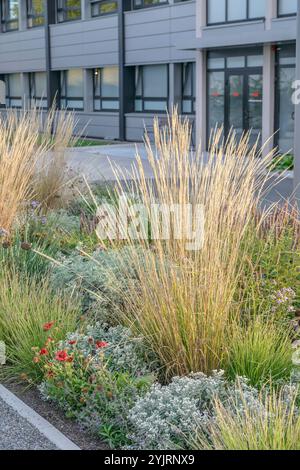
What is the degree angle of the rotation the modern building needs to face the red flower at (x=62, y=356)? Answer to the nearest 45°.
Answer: approximately 45° to its left

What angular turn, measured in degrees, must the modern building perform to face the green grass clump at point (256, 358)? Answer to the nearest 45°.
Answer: approximately 45° to its left

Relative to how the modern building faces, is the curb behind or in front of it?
in front

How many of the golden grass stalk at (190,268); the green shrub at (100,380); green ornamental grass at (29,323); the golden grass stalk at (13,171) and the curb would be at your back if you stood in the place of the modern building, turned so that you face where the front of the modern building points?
0

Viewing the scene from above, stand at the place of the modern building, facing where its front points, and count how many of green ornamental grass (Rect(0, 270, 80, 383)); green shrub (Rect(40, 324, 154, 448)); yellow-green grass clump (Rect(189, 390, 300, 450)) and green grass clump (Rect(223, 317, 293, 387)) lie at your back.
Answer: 0

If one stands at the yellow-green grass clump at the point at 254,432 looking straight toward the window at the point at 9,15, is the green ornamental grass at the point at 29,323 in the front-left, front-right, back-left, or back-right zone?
front-left

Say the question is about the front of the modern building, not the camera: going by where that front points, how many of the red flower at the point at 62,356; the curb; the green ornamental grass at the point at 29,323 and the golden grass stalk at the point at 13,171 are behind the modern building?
0

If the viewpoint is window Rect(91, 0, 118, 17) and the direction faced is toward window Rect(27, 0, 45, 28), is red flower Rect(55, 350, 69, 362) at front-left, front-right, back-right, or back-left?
back-left

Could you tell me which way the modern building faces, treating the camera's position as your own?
facing the viewer and to the left of the viewer

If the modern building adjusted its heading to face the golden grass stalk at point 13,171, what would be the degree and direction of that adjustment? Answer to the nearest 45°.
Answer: approximately 45° to its left

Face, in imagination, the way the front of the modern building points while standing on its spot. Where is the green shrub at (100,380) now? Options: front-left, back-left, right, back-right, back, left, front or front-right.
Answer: front-left

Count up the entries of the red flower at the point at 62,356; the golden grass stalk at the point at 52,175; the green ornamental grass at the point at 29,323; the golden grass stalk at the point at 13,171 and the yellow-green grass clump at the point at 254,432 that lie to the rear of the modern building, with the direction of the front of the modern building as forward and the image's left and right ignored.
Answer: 0
